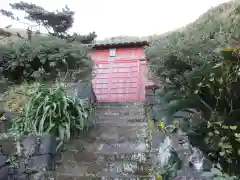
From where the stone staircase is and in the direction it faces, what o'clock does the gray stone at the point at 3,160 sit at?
The gray stone is roughly at 2 o'clock from the stone staircase.

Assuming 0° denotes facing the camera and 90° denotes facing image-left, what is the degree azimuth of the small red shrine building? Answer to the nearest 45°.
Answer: approximately 0°

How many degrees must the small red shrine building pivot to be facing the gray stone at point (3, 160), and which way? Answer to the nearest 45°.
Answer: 0° — it already faces it

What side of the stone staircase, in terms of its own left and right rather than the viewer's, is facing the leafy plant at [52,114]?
right

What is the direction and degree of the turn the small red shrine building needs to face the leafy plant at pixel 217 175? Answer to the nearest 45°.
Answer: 0° — it already faces it

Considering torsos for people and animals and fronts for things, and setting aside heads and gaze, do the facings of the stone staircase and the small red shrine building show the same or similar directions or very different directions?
same or similar directions

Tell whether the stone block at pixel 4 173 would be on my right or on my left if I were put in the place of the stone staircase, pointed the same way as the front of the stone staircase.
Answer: on my right

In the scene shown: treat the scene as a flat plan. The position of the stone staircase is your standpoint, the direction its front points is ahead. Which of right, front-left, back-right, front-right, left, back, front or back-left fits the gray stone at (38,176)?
front-right

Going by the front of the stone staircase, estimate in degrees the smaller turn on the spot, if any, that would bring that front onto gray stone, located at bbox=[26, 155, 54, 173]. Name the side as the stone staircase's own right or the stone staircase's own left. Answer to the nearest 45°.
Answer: approximately 45° to the stone staircase's own right

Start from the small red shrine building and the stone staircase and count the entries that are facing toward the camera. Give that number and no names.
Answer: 2

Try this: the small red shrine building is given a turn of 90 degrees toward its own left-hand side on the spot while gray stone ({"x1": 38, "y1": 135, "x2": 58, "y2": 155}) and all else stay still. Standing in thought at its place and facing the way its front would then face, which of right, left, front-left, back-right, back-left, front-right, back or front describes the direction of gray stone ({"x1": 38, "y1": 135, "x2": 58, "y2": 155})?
right

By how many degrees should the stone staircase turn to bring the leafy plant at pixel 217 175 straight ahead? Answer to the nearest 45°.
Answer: approximately 45° to its left

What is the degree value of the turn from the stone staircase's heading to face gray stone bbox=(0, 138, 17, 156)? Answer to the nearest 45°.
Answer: approximately 90° to its right

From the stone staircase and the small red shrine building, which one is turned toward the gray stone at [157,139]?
the small red shrine building

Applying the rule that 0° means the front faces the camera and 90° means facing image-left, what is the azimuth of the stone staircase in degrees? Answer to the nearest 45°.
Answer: approximately 0°
